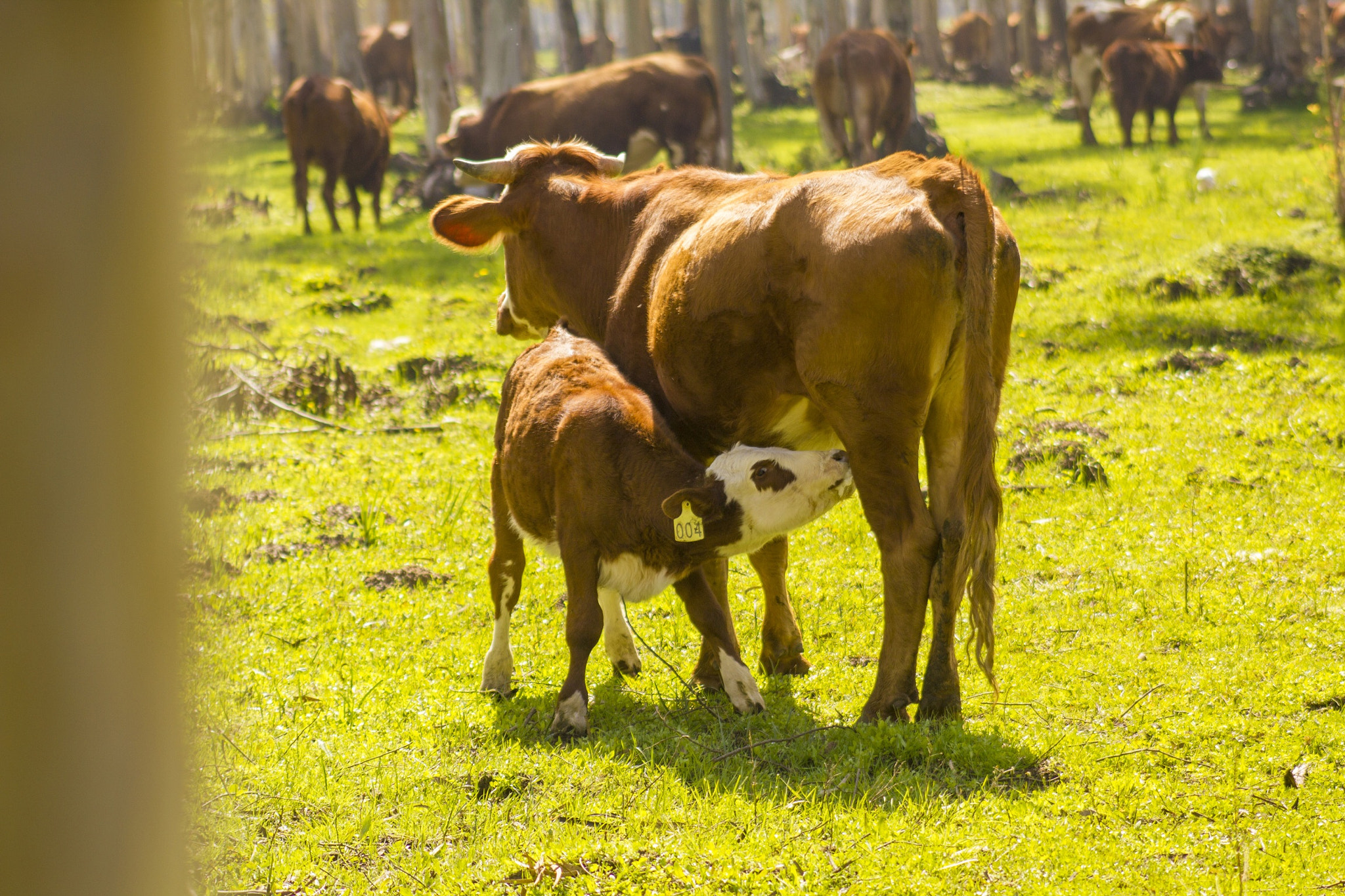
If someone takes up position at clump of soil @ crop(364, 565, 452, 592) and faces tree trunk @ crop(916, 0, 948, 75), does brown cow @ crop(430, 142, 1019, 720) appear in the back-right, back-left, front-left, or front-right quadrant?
back-right

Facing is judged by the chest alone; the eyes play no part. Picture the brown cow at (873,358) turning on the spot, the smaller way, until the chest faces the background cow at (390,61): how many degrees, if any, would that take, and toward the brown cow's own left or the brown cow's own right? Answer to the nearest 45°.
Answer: approximately 45° to the brown cow's own right

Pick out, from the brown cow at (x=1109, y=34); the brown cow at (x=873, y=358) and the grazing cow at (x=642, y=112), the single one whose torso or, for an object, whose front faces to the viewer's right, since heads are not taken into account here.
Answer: the brown cow at (x=1109, y=34)

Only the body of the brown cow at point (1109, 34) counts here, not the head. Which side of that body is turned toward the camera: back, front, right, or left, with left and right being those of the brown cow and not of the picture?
right

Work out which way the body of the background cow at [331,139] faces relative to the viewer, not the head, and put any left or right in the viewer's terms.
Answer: facing away from the viewer and to the right of the viewer

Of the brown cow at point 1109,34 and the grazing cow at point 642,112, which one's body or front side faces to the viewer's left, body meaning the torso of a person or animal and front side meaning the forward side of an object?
the grazing cow

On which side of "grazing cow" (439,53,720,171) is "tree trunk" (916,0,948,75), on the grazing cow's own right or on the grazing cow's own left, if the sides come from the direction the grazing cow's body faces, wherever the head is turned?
on the grazing cow's own right

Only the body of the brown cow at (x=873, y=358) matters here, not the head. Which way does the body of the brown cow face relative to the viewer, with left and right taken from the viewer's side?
facing away from the viewer and to the left of the viewer

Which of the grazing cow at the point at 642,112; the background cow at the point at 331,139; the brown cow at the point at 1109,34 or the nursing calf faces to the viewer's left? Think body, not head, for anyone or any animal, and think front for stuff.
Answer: the grazing cow

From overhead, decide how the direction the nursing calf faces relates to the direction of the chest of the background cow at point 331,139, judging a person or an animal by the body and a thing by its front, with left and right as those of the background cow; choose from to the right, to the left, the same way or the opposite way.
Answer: to the right

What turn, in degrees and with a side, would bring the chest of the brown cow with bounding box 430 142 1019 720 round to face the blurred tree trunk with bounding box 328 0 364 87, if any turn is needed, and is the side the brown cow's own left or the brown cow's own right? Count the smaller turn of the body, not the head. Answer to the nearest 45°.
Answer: approximately 45° to the brown cow's own right

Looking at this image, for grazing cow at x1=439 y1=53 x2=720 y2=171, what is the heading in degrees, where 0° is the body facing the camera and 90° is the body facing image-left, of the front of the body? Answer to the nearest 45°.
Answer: approximately 90°

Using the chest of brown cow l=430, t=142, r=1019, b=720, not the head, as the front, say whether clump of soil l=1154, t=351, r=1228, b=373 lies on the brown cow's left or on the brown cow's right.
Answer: on the brown cow's right

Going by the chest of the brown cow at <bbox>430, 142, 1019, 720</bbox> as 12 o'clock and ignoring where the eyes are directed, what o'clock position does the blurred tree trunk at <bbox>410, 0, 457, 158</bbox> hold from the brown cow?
The blurred tree trunk is roughly at 1 o'clock from the brown cow.
